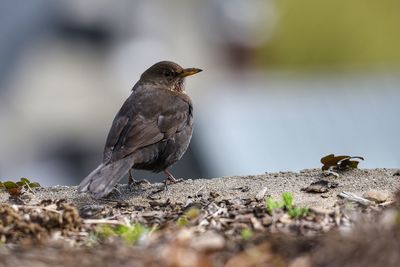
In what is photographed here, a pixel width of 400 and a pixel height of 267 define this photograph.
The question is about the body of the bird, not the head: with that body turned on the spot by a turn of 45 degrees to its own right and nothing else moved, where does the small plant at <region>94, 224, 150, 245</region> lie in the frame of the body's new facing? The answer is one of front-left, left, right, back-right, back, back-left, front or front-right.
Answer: right

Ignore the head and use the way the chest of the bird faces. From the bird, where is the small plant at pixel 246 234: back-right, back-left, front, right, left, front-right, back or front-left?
back-right

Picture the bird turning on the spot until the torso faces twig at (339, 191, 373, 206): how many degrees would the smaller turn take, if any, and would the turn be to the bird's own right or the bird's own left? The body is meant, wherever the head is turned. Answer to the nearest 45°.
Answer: approximately 90° to the bird's own right

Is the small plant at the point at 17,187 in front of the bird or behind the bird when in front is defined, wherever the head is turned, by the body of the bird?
behind

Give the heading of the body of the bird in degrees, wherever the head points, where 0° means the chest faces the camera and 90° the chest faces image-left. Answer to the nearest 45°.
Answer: approximately 225°

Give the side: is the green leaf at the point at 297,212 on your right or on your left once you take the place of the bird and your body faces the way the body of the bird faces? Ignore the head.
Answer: on your right
